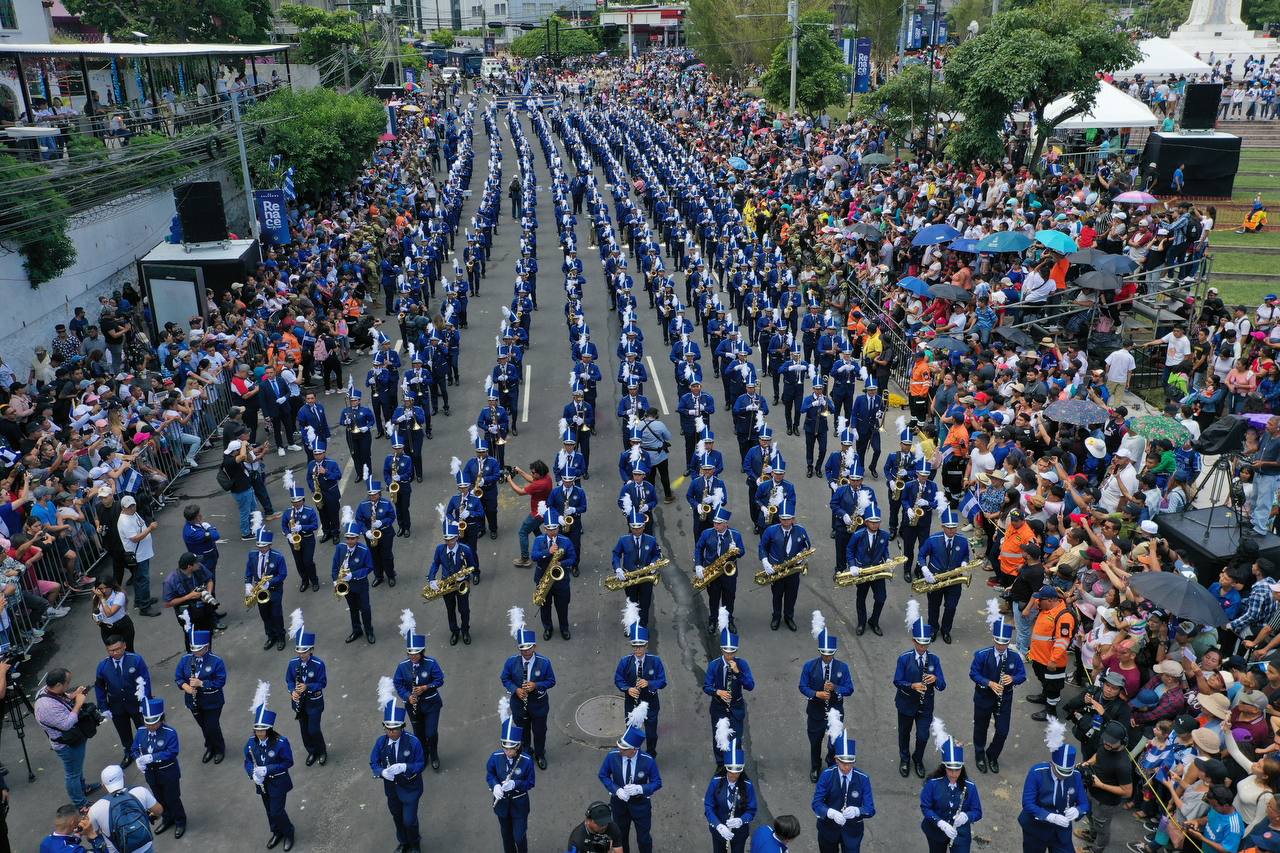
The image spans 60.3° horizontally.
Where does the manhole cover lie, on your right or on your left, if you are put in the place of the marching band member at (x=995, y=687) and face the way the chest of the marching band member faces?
on your right

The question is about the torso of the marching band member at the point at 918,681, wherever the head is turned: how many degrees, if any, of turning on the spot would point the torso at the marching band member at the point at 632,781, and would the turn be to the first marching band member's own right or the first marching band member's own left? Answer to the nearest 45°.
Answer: approximately 45° to the first marching band member's own right

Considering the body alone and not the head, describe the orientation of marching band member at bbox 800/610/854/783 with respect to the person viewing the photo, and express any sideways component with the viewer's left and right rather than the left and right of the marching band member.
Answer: facing the viewer

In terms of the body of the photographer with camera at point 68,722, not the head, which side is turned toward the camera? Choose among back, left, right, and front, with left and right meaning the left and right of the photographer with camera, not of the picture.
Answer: right

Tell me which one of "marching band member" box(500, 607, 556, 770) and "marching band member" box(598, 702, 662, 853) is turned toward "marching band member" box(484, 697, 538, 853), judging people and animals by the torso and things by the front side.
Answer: "marching band member" box(500, 607, 556, 770)

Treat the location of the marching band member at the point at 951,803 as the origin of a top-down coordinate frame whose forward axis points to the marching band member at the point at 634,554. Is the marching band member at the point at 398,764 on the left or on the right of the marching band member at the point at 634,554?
left

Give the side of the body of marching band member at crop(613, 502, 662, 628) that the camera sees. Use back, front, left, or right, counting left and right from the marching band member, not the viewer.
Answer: front

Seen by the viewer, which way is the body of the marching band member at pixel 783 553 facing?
toward the camera

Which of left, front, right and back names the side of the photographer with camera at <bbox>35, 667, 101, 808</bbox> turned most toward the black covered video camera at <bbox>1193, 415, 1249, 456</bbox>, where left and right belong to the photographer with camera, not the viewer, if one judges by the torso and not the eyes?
front

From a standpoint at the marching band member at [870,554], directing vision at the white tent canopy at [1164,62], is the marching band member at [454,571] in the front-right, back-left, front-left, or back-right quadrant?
back-left

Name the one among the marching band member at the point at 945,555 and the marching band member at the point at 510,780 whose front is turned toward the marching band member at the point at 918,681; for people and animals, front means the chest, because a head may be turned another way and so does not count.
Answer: the marching band member at the point at 945,555

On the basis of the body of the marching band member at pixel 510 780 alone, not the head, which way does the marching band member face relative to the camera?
toward the camera

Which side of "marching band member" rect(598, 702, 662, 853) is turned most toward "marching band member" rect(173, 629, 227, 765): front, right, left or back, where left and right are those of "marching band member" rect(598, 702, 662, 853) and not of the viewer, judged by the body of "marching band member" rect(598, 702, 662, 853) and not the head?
right
